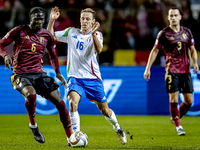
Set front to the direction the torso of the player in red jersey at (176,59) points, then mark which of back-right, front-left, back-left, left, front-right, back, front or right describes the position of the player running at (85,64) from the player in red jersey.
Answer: front-right

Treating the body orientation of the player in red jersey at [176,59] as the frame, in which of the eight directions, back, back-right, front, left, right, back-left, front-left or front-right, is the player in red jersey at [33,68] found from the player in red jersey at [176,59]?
front-right

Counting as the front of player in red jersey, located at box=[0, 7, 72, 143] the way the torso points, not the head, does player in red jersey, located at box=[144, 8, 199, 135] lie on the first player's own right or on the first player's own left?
on the first player's own left

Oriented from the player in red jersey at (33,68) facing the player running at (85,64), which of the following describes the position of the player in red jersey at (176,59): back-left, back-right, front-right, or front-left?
front-left

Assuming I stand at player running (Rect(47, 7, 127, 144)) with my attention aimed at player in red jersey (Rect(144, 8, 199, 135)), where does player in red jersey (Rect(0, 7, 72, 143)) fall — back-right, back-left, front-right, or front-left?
back-left

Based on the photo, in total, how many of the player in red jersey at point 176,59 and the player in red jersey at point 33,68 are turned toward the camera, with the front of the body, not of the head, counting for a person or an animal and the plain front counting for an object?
2

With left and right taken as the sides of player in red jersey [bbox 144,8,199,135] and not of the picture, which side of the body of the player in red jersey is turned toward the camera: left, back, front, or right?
front

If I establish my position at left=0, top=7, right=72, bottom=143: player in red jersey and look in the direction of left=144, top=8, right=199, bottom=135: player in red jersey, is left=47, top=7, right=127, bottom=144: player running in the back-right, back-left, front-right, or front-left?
front-right
